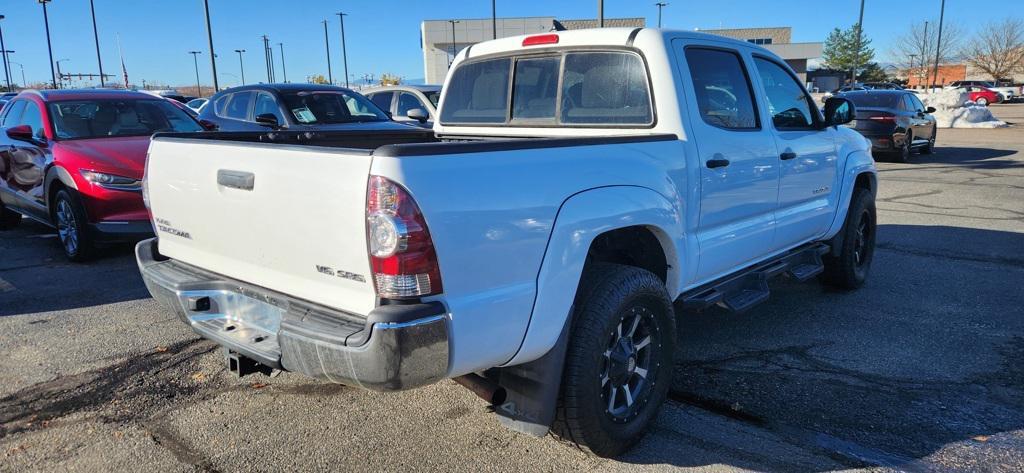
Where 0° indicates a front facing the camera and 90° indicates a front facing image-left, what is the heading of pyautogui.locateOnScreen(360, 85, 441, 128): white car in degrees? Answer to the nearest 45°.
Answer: approximately 315°

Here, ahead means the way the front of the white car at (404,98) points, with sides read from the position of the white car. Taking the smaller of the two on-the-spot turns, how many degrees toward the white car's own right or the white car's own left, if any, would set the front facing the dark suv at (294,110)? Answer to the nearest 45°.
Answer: approximately 90° to the white car's own right

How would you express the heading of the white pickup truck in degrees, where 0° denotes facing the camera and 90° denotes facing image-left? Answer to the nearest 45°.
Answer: approximately 225°

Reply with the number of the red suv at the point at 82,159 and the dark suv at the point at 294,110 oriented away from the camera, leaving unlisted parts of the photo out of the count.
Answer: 0

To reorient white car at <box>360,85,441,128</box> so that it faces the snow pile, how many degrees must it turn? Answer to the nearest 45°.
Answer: approximately 90° to its left

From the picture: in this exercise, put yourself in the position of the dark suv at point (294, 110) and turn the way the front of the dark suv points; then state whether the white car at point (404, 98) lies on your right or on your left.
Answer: on your left

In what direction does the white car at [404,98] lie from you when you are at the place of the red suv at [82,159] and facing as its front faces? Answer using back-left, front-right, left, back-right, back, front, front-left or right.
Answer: left

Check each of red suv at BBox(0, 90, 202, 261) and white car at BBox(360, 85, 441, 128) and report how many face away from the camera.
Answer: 0

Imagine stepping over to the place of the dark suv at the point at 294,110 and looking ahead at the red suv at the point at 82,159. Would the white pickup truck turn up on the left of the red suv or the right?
left

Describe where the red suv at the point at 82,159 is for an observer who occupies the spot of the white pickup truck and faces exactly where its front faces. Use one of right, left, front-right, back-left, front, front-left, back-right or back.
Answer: left

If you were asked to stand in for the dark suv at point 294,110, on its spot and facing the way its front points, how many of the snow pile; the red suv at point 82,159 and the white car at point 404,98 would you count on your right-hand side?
1

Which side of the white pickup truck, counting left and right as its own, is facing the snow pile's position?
front

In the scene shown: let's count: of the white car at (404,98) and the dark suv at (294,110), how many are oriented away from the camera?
0

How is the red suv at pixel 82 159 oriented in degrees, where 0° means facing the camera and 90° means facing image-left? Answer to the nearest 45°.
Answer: approximately 315°
